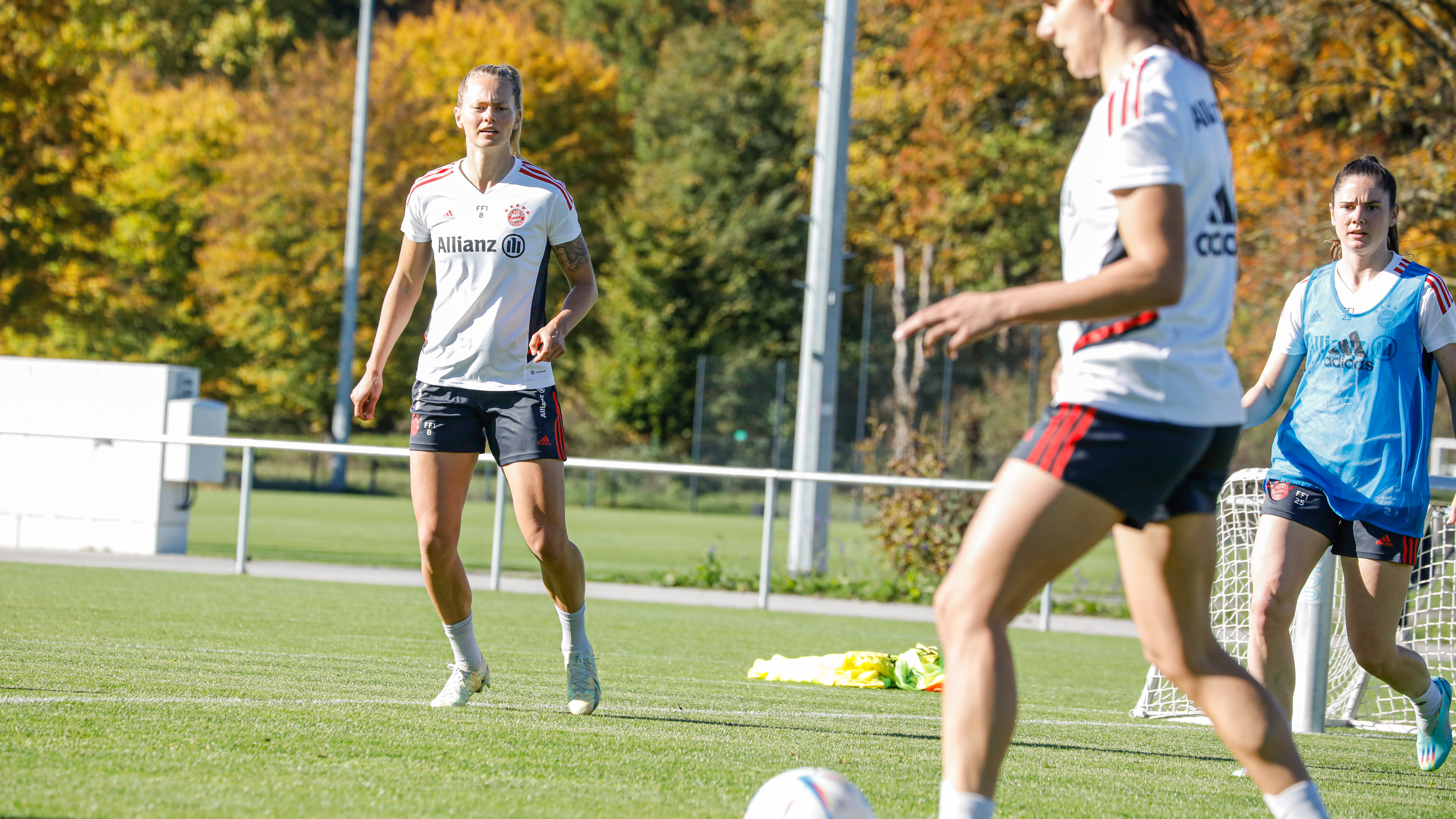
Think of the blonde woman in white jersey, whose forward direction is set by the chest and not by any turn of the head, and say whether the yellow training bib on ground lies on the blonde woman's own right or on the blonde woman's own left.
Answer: on the blonde woman's own left

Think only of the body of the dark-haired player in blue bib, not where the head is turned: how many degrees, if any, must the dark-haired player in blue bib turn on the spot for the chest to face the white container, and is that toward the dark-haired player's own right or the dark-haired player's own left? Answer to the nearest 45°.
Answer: approximately 90° to the dark-haired player's own right

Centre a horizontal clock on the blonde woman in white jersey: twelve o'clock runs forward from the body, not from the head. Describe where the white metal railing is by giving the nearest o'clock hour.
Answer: The white metal railing is roughly at 6 o'clock from the blonde woman in white jersey.

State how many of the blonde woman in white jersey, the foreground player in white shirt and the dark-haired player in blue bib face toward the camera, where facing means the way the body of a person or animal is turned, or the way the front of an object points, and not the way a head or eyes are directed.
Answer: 2

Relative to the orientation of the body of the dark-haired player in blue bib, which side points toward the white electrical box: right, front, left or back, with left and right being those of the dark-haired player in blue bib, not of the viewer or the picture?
right

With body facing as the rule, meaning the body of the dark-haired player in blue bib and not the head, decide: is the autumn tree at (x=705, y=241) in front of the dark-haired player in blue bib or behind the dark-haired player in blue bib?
behind

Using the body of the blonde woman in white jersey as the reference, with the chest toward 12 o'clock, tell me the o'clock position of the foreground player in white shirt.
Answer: The foreground player in white shirt is roughly at 11 o'clock from the blonde woman in white jersey.

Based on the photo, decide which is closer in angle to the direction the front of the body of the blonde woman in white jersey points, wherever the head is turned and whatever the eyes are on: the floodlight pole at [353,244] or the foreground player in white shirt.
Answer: the foreground player in white shirt
